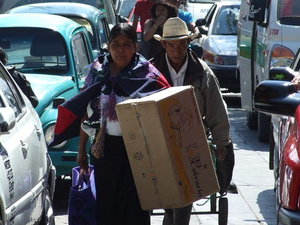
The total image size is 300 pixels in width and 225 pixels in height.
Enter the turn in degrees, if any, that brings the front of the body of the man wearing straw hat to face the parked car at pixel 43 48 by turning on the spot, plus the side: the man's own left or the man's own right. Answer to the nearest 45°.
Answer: approximately 135° to the man's own right

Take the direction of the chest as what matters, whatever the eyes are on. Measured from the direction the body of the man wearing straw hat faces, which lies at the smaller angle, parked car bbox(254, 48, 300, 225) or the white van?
the parked car

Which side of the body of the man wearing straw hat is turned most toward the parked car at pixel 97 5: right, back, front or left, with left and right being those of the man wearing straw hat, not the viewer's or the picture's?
back

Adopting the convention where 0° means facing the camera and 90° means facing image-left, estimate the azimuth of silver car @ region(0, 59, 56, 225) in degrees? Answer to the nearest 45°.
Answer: approximately 45°
